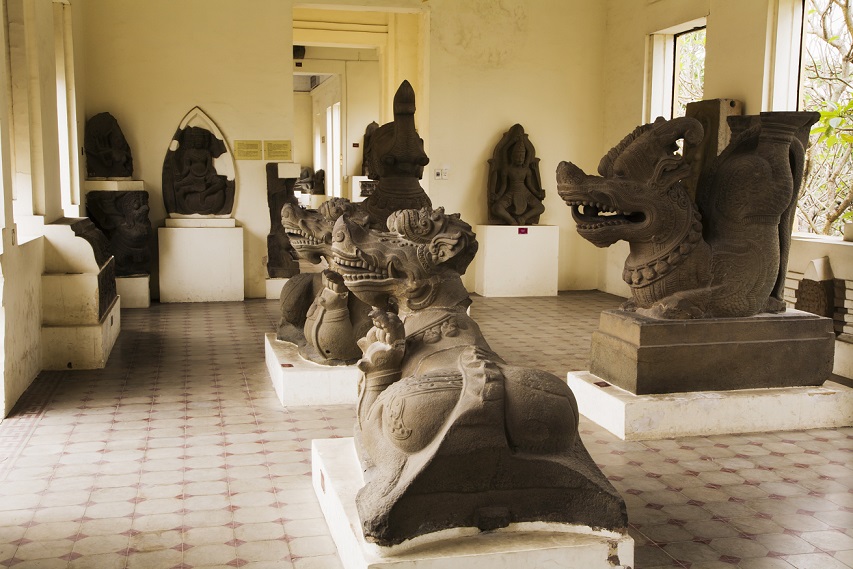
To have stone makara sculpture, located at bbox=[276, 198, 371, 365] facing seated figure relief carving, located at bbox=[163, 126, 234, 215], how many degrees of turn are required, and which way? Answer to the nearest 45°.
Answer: approximately 90° to its right

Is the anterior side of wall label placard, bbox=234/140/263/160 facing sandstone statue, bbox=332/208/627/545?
yes

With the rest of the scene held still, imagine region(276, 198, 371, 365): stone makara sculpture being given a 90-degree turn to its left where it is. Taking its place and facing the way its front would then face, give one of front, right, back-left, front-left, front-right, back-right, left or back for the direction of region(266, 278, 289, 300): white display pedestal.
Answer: back

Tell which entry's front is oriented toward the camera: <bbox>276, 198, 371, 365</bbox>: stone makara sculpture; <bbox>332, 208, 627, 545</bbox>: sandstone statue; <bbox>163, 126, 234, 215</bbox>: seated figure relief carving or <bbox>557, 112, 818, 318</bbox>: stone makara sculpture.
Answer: the seated figure relief carving

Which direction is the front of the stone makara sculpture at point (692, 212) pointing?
to the viewer's left

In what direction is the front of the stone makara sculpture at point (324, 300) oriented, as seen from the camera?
facing to the left of the viewer

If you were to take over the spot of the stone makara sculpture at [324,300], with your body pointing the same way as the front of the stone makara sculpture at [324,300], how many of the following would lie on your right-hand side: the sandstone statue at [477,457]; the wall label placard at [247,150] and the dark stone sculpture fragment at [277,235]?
2

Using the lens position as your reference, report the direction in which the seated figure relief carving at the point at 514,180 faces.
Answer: facing the viewer

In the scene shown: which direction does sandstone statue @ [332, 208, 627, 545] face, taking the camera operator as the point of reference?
facing to the left of the viewer

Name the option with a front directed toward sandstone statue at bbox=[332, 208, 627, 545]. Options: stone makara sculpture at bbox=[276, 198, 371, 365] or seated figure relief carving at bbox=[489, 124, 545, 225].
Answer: the seated figure relief carving

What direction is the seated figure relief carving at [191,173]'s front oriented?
toward the camera

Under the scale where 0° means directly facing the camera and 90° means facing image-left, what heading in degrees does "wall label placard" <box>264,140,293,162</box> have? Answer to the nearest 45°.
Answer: approximately 0°

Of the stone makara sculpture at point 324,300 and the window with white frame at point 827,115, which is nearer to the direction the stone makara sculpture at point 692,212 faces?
the stone makara sculpture

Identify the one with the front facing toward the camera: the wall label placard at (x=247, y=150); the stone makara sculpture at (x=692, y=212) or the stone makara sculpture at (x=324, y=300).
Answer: the wall label placard

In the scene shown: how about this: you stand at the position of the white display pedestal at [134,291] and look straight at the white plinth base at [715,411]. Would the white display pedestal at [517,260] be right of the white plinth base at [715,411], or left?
left

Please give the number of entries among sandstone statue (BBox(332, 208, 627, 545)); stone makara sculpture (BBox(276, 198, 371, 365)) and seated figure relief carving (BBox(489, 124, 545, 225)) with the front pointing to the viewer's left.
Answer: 2

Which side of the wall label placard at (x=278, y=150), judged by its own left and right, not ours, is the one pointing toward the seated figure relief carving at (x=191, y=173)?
right
